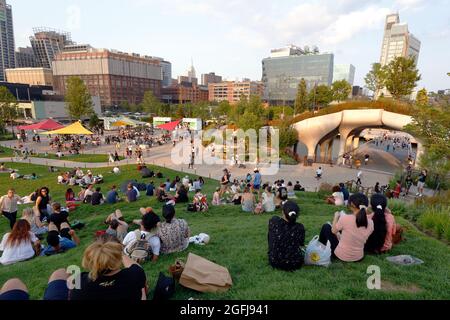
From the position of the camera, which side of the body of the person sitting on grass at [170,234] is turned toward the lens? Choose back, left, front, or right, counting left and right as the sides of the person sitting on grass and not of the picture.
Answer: back

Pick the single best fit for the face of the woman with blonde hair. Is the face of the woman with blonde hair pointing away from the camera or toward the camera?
away from the camera

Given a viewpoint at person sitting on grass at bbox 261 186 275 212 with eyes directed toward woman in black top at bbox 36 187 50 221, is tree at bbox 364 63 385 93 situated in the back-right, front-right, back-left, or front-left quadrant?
back-right

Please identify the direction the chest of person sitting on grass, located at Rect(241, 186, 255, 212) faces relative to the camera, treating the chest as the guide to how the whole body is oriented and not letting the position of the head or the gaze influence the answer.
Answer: away from the camera

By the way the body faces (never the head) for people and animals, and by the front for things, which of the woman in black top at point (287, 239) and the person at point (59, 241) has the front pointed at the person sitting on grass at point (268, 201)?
the woman in black top

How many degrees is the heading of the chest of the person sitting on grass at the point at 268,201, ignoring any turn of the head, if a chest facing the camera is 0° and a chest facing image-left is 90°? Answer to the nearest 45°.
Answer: approximately 180°

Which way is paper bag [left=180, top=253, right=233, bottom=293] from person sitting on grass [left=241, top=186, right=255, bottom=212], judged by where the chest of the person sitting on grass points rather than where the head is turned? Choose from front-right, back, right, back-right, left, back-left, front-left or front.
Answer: back

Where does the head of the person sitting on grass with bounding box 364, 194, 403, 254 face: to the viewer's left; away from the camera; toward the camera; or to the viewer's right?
away from the camera

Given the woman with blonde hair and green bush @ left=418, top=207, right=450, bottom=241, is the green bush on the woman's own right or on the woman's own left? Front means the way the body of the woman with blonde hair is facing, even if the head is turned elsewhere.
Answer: on the woman's own right

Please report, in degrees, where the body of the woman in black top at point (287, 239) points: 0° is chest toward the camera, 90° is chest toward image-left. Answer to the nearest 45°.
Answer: approximately 180°

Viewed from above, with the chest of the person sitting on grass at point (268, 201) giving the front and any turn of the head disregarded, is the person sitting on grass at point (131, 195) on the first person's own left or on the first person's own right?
on the first person's own left
